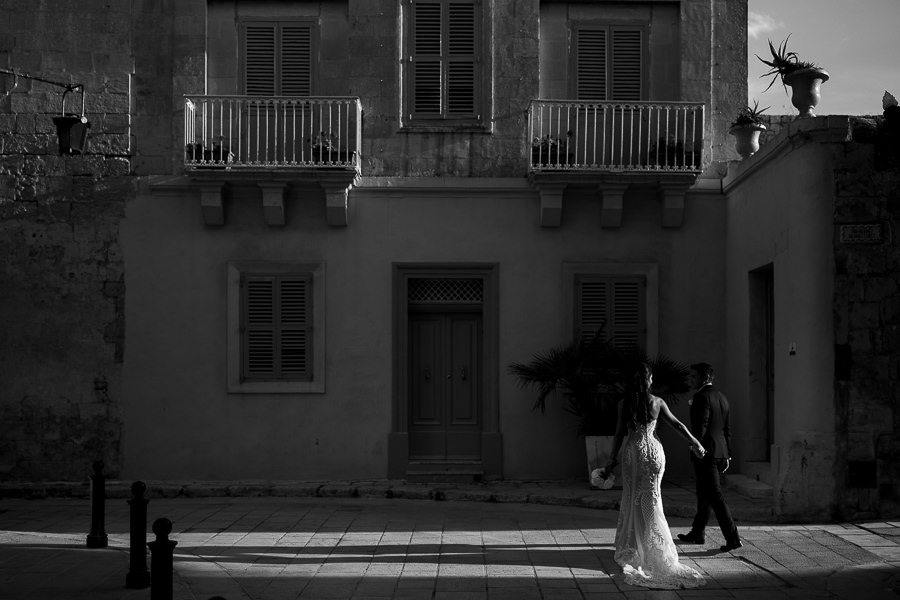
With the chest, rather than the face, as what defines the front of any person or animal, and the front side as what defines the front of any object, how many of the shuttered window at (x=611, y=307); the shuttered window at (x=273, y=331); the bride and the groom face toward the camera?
2

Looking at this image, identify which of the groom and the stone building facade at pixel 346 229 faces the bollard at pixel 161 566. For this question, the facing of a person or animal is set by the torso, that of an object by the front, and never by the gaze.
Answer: the stone building facade

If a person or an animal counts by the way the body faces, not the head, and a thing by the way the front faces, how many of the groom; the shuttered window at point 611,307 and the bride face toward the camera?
1

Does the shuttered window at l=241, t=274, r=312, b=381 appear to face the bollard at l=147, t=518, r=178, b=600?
yes

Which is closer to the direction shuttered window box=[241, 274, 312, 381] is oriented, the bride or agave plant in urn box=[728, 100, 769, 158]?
the bride

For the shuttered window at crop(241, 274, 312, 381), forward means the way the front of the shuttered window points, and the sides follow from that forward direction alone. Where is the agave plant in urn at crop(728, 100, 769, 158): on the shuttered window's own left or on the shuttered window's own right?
on the shuttered window's own left

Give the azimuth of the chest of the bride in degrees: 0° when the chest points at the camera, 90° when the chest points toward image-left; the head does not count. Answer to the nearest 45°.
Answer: approximately 135°

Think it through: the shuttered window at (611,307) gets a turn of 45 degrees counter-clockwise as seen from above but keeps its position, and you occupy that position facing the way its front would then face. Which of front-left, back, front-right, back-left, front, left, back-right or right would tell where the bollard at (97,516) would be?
right

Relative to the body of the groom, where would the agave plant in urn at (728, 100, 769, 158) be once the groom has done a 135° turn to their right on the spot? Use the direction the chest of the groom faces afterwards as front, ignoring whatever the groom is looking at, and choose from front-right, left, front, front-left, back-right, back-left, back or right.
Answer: left

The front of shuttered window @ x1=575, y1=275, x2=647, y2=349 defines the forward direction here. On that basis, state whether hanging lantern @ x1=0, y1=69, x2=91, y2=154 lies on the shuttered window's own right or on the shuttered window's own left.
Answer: on the shuttered window's own right
